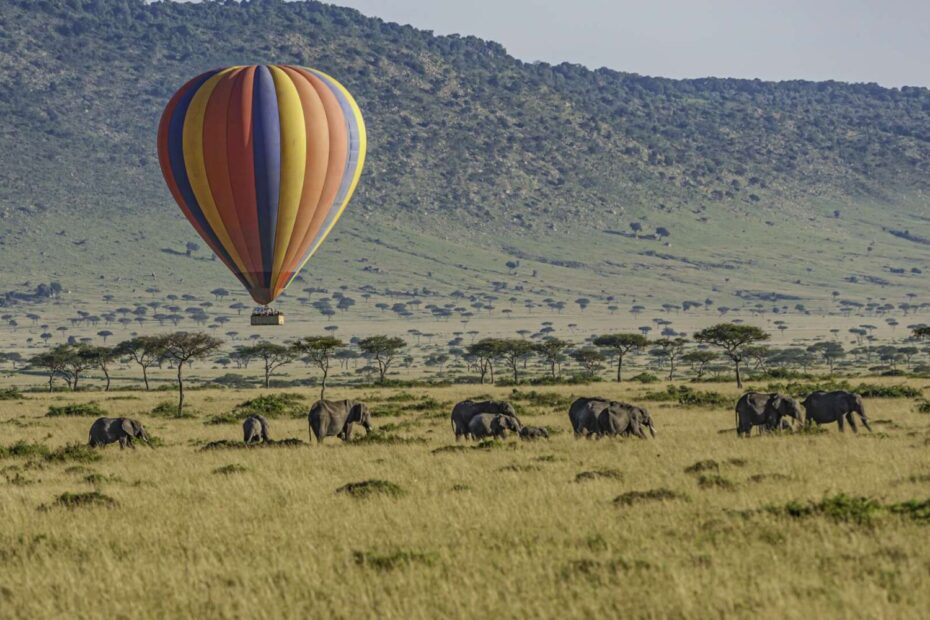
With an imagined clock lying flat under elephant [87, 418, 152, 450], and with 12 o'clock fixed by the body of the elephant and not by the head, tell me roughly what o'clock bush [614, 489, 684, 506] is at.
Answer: The bush is roughly at 2 o'clock from the elephant.

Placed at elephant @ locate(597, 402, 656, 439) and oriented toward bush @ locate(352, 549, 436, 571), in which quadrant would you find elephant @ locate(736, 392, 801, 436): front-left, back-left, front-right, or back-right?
back-left

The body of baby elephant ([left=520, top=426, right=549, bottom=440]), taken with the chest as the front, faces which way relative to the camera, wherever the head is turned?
to the viewer's right

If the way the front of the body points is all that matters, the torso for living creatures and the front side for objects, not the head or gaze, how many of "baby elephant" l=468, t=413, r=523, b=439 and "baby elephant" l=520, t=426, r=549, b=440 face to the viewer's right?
2

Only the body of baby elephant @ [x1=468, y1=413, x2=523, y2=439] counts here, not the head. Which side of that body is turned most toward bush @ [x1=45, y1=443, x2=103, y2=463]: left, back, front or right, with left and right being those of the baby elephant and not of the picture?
back

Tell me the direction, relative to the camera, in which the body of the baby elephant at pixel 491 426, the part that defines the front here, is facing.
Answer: to the viewer's right

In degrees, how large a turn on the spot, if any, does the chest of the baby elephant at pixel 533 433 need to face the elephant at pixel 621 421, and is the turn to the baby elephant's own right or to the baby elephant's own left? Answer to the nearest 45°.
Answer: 0° — it already faces it

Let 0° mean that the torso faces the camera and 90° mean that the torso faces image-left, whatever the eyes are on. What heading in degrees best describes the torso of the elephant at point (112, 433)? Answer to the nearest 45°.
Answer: approximately 270°

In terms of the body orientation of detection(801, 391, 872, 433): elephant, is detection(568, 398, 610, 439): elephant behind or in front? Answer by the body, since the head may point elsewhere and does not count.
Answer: behind

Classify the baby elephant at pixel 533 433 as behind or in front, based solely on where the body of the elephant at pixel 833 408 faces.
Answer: behind

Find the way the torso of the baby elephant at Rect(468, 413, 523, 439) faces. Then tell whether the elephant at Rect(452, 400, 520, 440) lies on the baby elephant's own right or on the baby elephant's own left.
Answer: on the baby elephant's own left

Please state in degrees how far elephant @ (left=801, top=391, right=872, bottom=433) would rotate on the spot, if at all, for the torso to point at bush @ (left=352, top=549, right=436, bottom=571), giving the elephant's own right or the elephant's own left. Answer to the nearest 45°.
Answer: approximately 90° to the elephant's own right

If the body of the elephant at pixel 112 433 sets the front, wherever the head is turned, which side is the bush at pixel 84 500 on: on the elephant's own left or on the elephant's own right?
on the elephant's own right

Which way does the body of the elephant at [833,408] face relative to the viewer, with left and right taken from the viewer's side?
facing to the right of the viewer

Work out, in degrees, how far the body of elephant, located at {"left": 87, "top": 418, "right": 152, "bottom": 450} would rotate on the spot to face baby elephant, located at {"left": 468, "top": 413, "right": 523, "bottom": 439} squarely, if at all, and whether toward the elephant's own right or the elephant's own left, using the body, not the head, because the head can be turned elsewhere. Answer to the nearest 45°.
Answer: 0° — it already faces it

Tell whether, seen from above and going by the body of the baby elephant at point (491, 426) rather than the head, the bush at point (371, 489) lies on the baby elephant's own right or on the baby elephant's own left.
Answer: on the baby elephant's own right
